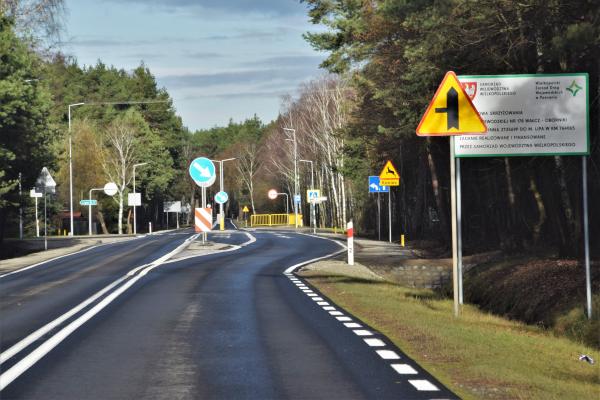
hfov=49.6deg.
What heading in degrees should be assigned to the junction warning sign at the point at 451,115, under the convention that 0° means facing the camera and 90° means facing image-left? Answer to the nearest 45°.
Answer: approximately 0°

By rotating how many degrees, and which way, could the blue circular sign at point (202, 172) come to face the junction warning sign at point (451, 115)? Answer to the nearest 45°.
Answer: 0° — it already faces it

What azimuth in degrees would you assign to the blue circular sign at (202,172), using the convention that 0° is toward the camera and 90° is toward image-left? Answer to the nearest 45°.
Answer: approximately 0°

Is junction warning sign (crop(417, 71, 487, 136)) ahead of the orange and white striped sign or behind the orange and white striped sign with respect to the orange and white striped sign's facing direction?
ahead

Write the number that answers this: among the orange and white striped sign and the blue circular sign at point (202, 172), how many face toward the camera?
2
